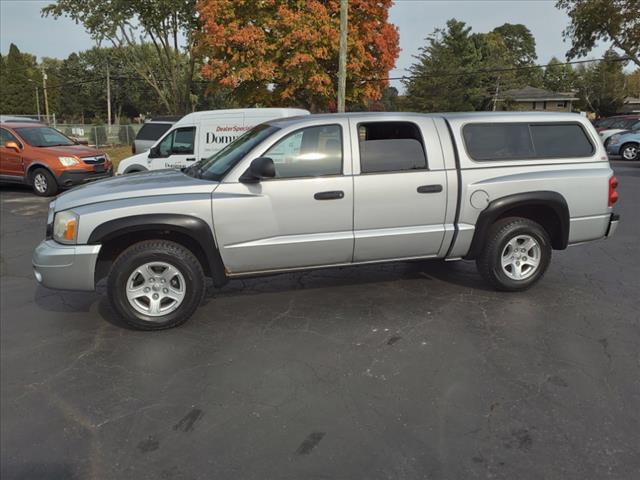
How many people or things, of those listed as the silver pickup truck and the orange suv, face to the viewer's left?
1

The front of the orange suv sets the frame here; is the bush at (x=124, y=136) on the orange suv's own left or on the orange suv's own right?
on the orange suv's own left

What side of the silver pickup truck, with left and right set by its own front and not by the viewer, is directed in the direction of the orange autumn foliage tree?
right

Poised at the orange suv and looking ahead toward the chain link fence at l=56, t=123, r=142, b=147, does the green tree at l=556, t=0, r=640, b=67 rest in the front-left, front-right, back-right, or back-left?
front-right

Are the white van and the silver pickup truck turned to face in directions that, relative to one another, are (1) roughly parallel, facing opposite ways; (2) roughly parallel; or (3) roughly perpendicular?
roughly parallel

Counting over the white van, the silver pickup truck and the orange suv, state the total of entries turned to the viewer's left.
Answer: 2

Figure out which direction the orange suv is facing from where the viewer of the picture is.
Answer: facing the viewer and to the right of the viewer

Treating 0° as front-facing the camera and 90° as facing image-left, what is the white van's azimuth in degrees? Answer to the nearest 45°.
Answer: approximately 90°

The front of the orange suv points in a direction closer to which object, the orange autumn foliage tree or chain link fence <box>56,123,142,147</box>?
the orange autumn foliage tree

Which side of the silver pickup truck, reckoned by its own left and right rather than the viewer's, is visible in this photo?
left

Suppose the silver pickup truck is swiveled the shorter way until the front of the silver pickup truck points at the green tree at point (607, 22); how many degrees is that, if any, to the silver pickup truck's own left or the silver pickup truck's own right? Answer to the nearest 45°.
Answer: approximately 135° to the silver pickup truck's own right

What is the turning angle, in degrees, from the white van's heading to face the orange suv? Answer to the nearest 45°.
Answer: approximately 45° to its right

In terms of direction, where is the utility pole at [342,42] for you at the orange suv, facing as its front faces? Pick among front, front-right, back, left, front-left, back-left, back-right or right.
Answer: front-left
